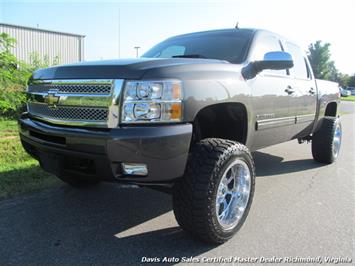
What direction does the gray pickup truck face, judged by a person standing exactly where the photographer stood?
facing the viewer and to the left of the viewer

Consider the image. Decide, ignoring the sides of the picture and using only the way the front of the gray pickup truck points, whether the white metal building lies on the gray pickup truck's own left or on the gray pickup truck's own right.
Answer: on the gray pickup truck's own right
